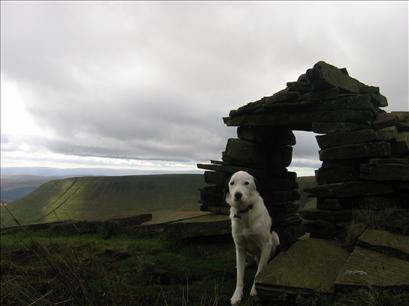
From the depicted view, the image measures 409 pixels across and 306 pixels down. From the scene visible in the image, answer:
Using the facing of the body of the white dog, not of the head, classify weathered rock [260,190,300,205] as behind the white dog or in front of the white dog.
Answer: behind

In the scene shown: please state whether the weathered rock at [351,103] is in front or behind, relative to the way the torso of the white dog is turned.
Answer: behind

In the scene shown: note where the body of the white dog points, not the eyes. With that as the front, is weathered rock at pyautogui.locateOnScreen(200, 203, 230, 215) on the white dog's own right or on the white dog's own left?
on the white dog's own right

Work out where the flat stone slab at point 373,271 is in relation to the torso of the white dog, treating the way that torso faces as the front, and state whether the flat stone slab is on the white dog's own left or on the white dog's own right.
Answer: on the white dog's own left

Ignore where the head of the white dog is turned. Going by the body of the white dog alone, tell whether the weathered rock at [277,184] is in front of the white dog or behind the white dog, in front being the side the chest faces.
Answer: behind

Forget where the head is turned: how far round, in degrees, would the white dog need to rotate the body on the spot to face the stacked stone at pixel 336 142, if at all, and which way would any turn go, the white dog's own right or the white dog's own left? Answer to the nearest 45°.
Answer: approximately 180°

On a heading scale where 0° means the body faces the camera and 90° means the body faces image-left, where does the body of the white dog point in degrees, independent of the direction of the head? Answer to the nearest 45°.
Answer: approximately 45°
